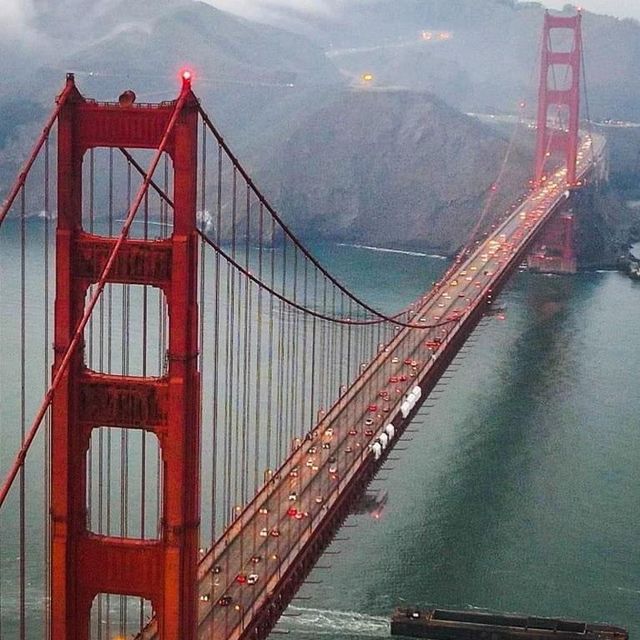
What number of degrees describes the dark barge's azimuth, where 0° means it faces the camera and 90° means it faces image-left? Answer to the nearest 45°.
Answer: approximately 270°
